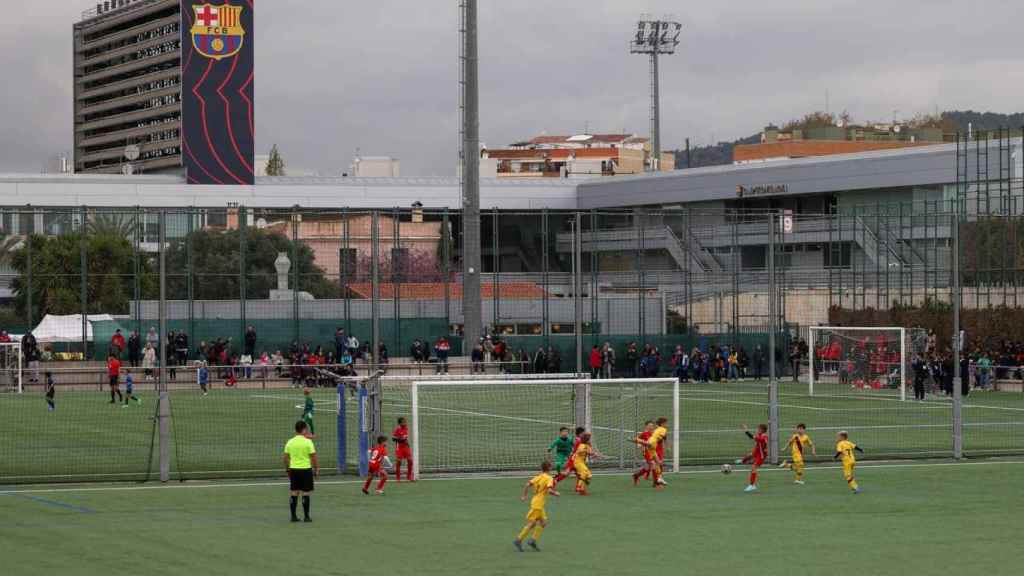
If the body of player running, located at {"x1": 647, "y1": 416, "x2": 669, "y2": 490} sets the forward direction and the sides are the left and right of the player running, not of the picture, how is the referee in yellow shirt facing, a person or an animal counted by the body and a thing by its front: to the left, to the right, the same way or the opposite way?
to the left

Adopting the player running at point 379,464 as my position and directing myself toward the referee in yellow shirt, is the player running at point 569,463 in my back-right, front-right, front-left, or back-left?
back-left
